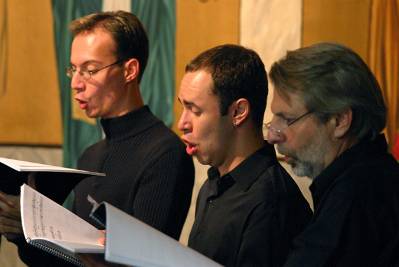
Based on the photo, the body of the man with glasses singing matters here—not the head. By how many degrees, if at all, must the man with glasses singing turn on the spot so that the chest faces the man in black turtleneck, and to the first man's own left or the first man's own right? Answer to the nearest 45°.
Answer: approximately 45° to the first man's own right

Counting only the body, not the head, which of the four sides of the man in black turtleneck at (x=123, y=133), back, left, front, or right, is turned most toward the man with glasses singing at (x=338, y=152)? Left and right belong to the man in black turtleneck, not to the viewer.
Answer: left

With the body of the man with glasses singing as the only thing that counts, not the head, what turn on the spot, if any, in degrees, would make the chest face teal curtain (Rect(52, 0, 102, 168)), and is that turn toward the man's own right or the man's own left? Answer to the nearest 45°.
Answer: approximately 45° to the man's own right

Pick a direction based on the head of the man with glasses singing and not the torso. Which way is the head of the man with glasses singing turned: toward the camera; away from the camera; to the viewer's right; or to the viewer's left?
to the viewer's left
